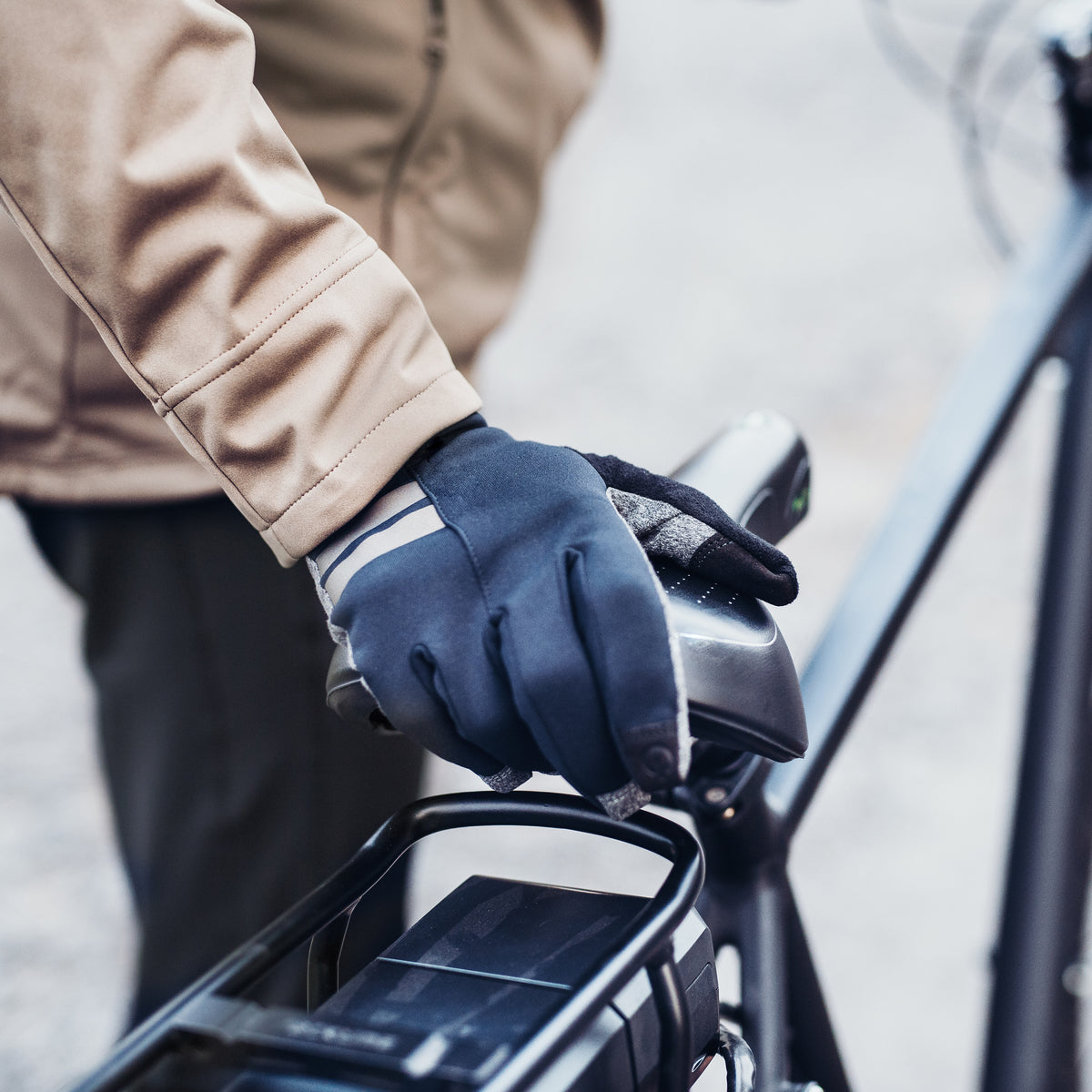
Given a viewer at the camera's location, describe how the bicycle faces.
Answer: facing away from the viewer and to the right of the viewer
